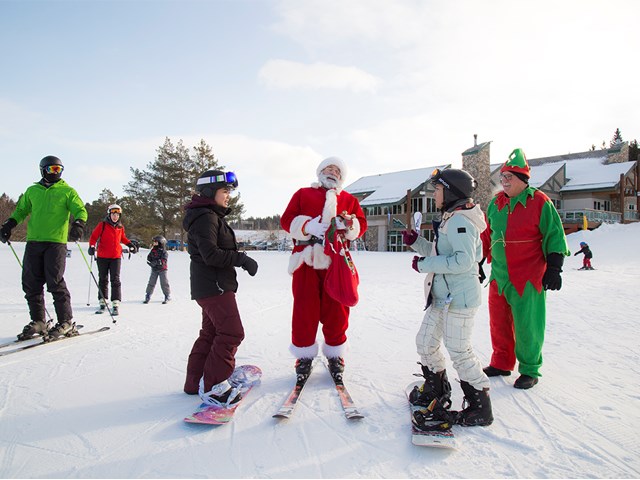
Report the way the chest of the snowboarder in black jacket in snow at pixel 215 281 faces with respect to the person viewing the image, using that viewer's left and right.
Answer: facing to the right of the viewer

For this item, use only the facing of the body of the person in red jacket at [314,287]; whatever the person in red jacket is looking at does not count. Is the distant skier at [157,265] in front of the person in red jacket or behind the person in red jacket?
behind

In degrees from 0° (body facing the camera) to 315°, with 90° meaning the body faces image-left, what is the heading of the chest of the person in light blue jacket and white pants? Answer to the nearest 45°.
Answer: approximately 90°

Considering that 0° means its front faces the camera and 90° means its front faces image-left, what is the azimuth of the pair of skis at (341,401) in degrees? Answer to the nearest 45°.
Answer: approximately 0°
